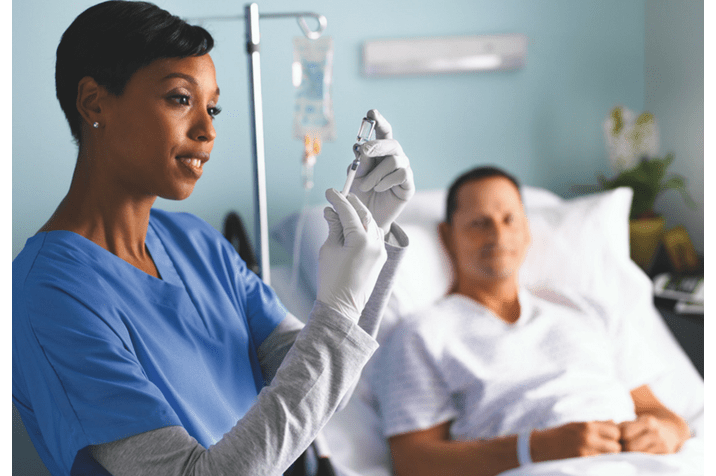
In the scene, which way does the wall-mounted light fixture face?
toward the camera

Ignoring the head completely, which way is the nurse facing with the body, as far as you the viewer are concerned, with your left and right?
facing the viewer and to the right of the viewer

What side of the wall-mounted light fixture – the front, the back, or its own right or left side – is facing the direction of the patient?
front

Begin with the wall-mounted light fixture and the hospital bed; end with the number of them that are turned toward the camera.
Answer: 2

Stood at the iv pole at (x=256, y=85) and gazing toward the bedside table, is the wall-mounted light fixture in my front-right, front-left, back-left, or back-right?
front-left

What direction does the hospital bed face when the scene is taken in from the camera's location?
facing the viewer
